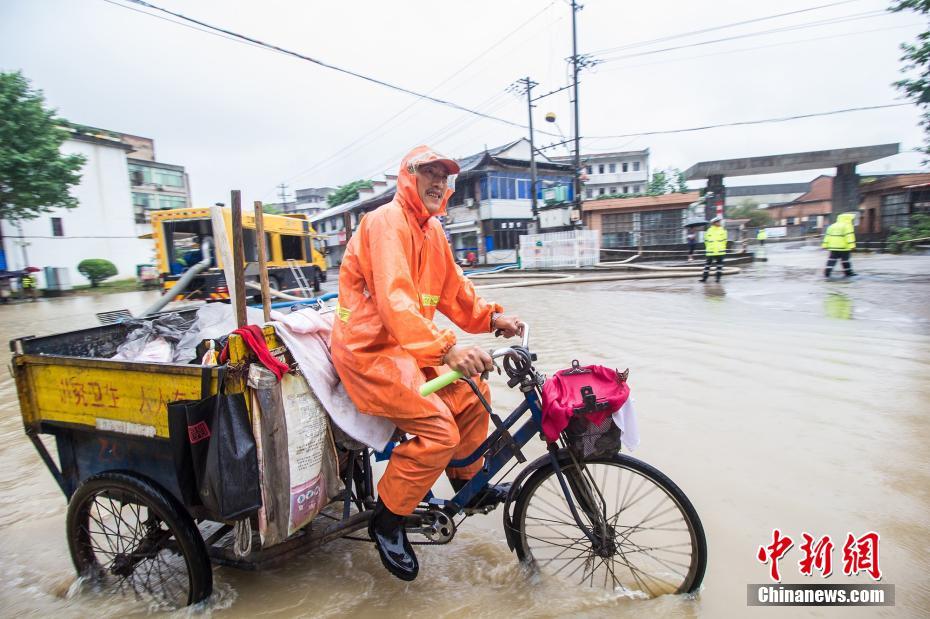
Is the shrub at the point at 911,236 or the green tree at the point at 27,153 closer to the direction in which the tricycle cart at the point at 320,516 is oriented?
the shrub

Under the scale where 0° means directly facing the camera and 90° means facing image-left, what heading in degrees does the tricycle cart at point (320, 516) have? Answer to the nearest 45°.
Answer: approximately 270°

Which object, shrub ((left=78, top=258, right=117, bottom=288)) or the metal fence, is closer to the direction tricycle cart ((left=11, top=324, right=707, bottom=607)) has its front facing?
the metal fence

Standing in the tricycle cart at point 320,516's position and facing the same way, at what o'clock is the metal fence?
The metal fence is roughly at 10 o'clock from the tricycle cart.
